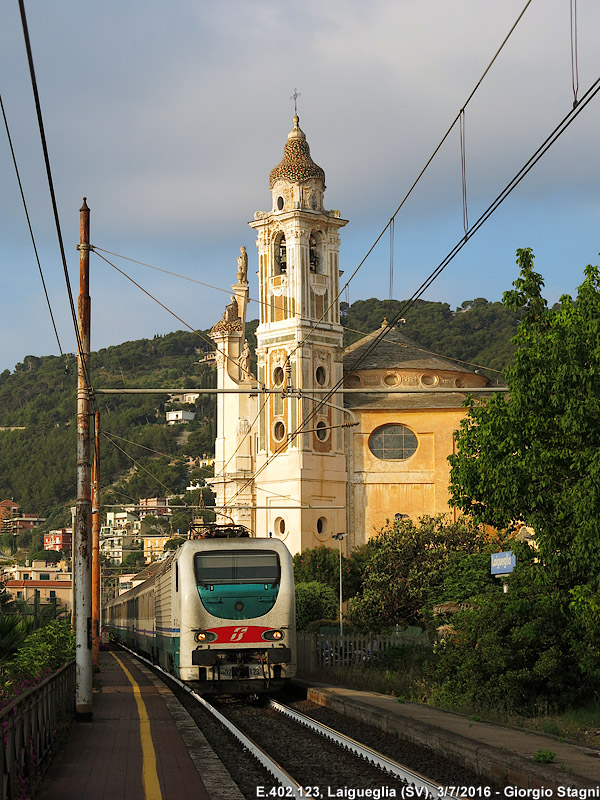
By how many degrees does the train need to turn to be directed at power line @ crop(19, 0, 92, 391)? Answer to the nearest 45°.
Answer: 0° — it already faces it

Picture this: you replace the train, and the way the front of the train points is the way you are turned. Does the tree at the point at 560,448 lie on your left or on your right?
on your left

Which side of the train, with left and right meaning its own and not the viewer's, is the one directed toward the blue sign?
left

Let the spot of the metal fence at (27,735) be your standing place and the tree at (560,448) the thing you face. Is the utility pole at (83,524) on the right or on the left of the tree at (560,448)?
left

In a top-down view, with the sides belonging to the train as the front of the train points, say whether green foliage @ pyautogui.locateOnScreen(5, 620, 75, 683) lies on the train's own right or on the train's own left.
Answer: on the train's own right

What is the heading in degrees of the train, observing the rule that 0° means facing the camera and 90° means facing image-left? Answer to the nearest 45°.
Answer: approximately 0°
